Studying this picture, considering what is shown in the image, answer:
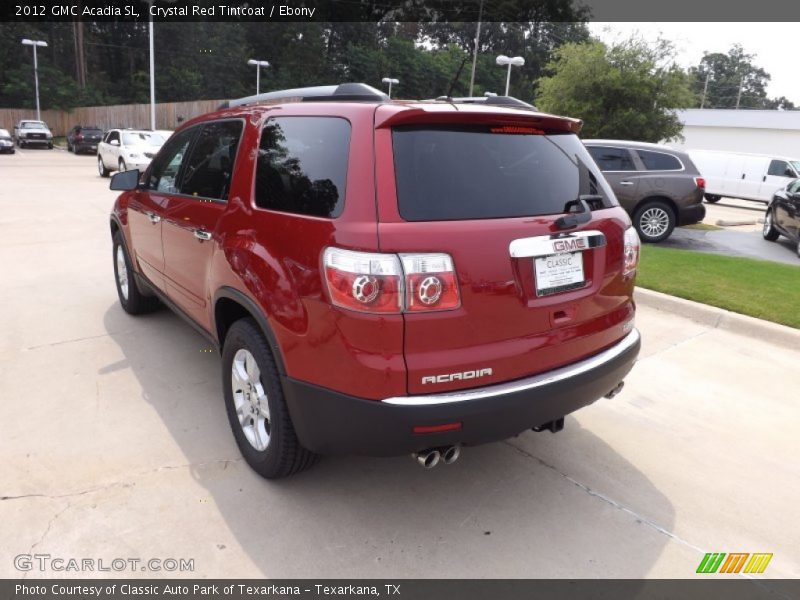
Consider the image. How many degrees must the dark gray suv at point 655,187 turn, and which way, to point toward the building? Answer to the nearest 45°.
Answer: approximately 90° to its right

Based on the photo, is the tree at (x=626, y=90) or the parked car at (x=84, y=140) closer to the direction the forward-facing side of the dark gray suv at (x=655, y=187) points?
the parked car

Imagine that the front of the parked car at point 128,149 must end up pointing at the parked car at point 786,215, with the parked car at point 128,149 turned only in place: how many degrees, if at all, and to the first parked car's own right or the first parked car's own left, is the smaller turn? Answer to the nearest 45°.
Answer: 0° — it already faces it

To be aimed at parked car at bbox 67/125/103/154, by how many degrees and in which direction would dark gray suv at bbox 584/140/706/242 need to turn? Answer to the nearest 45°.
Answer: approximately 45° to its right

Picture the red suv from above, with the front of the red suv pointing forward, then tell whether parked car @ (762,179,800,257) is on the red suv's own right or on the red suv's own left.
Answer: on the red suv's own right

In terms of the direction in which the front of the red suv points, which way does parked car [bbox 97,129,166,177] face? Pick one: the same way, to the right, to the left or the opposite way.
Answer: the opposite way

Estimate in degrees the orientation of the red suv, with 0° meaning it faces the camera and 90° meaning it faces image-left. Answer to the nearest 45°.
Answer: approximately 135°

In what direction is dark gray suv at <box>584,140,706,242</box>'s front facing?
to the viewer's left

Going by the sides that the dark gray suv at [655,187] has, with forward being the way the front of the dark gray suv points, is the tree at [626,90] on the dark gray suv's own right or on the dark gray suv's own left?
on the dark gray suv's own right

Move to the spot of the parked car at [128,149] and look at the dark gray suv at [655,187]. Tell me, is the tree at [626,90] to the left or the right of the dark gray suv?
left

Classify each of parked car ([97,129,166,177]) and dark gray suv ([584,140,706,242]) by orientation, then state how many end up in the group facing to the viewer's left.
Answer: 1

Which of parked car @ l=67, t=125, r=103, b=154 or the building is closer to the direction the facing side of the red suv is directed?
the parked car

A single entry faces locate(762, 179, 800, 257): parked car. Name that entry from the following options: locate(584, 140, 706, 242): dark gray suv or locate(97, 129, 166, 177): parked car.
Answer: locate(97, 129, 166, 177): parked car

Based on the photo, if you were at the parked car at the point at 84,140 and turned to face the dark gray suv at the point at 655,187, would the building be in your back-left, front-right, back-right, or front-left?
front-left

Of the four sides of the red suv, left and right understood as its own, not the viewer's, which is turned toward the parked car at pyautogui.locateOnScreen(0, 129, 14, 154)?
front

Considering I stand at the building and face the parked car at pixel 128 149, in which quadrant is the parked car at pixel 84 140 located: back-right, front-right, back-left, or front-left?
front-right

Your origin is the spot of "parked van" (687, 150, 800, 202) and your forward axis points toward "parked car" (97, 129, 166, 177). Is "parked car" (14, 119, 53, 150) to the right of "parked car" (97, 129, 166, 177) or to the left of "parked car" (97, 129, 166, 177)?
right

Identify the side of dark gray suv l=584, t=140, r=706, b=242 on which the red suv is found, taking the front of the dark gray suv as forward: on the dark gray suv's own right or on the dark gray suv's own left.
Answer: on the dark gray suv's own left

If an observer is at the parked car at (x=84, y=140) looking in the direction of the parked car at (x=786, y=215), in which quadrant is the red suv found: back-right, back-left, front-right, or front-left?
front-right
